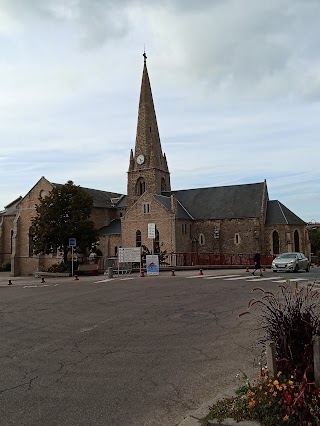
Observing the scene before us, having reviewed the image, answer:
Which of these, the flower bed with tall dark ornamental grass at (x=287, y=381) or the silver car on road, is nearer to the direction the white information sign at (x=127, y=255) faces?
the flower bed with tall dark ornamental grass

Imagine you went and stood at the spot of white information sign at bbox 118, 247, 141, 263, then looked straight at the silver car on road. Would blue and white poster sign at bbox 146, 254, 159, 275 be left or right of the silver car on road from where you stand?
right

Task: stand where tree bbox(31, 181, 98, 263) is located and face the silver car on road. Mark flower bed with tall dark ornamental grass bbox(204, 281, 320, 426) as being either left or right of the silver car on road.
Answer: right

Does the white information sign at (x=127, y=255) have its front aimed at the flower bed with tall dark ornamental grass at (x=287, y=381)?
yes

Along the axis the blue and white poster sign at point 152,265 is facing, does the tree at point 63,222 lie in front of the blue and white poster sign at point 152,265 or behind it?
behind

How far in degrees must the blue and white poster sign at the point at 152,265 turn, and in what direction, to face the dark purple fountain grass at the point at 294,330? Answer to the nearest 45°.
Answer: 0° — it already faces it

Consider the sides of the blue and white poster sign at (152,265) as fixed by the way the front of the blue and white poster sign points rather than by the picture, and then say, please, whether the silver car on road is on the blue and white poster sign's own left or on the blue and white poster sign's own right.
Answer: on the blue and white poster sign's own left

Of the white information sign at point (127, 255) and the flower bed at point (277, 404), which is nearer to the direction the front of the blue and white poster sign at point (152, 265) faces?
the flower bed

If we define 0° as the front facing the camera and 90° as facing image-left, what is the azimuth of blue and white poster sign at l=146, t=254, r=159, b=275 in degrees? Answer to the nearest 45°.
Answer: approximately 0°

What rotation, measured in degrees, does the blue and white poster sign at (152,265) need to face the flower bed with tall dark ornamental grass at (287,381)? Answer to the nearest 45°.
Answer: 0° — it already faces it

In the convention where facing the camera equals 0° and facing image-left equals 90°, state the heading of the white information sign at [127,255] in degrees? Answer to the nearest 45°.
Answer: approximately 0°

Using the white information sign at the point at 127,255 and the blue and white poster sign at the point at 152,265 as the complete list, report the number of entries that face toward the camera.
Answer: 2

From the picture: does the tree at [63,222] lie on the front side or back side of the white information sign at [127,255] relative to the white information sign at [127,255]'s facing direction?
on the back side
